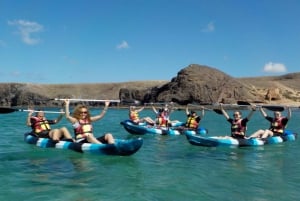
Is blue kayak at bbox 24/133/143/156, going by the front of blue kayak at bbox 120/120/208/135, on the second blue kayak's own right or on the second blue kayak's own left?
on the second blue kayak's own left

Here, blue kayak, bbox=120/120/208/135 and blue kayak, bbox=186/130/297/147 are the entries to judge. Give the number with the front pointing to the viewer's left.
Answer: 2

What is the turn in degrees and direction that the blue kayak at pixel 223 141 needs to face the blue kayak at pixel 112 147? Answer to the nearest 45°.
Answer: approximately 45° to its left

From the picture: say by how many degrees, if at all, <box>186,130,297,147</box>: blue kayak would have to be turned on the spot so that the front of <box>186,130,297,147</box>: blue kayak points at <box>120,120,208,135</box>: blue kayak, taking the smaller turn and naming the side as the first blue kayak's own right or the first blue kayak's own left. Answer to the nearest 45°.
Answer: approximately 45° to the first blue kayak's own right

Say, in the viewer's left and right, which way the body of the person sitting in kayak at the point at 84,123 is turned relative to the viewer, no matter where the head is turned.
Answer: facing the viewer and to the right of the viewer

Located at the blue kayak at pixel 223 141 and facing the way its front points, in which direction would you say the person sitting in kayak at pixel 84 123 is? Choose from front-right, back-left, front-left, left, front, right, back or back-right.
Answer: front-left

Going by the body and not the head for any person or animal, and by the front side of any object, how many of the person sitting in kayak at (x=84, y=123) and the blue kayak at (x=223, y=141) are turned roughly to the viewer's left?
1

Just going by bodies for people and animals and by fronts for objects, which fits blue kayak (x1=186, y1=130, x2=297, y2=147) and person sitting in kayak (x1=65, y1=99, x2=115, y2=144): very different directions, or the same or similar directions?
very different directions

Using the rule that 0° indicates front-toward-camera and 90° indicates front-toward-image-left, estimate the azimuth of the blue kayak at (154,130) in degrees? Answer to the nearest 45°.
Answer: approximately 90°

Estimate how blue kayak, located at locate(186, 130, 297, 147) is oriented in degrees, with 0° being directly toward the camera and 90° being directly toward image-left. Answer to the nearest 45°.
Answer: approximately 90°
